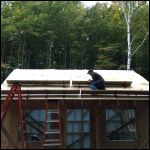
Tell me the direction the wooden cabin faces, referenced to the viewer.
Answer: facing the viewer
